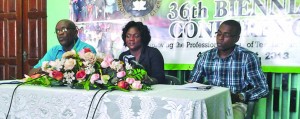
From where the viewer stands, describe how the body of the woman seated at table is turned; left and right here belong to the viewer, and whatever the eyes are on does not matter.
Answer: facing the viewer and to the left of the viewer

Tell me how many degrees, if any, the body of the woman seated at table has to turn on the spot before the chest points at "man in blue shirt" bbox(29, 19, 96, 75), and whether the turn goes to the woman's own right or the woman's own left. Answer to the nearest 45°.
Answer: approximately 45° to the woman's own right

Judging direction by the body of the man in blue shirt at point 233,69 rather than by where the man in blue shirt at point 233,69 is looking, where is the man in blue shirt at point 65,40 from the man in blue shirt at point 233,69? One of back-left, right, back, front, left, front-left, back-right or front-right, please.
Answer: front-right

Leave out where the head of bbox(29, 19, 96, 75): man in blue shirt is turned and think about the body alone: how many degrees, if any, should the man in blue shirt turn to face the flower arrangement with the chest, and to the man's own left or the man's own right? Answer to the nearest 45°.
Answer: approximately 45° to the man's own left

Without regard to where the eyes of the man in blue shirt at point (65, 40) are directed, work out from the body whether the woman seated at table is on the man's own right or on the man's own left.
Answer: on the man's own left

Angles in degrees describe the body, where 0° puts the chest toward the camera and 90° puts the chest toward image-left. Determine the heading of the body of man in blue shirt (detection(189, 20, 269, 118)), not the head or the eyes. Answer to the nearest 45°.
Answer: approximately 45°

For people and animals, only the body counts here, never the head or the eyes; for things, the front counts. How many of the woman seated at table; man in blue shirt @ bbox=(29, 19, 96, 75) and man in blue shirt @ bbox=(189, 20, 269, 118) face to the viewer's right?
0
